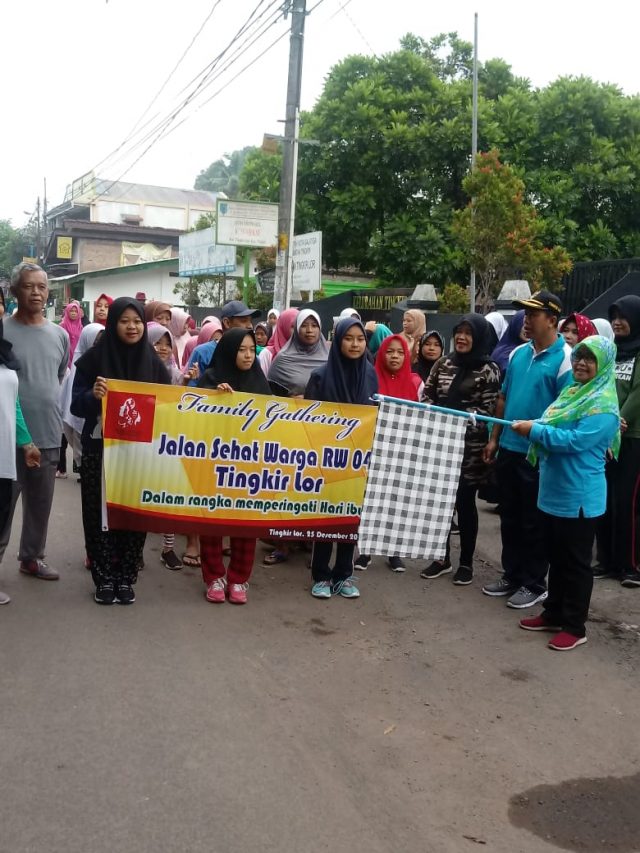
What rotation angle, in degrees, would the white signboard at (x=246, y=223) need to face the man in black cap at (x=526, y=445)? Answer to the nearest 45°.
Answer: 0° — it already faces them

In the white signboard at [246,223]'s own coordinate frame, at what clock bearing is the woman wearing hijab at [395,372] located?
The woman wearing hijab is roughly at 12 o'clock from the white signboard.

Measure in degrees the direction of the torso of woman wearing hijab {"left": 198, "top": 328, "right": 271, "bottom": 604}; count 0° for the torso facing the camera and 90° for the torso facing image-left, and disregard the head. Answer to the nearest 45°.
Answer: approximately 0°

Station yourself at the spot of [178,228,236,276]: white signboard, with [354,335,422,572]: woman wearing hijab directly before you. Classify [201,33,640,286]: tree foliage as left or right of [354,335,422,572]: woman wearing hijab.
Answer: left

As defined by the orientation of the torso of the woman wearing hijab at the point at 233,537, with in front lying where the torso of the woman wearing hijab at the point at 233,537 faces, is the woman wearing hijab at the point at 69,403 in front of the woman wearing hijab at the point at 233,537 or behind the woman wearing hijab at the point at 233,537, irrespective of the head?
behind

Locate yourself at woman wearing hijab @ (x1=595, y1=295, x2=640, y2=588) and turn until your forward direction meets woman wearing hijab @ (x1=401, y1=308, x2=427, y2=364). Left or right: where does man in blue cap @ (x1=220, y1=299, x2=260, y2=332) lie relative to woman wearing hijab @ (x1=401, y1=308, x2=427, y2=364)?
left

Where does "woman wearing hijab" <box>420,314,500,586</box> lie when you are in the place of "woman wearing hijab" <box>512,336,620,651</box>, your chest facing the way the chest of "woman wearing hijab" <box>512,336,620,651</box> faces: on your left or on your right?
on your right
